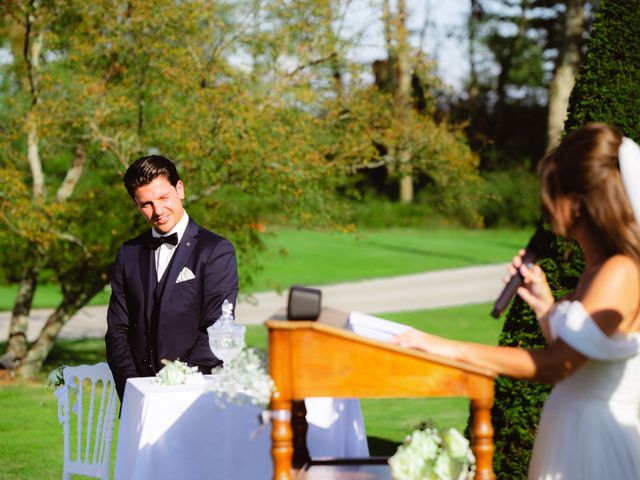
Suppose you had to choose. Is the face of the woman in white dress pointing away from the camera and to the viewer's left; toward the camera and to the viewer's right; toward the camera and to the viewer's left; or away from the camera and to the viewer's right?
away from the camera and to the viewer's left

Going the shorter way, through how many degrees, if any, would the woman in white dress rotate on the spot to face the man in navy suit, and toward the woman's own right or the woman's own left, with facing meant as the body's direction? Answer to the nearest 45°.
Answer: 0° — they already face them

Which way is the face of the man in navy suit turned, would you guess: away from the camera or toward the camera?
toward the camera

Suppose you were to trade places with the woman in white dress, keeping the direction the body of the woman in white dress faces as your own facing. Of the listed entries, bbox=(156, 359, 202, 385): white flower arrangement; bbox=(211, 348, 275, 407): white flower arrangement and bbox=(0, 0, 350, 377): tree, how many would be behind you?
0

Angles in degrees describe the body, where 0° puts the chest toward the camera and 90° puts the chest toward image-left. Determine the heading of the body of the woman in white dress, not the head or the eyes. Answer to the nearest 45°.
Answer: approximately 135°

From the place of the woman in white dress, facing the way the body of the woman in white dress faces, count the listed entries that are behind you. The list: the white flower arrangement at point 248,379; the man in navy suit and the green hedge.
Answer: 0

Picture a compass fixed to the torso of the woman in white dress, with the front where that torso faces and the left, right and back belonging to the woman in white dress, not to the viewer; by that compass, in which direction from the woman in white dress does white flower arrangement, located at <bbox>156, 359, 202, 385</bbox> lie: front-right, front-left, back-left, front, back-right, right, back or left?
front

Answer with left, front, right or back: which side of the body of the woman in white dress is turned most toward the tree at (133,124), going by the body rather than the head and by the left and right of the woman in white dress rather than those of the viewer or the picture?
front
